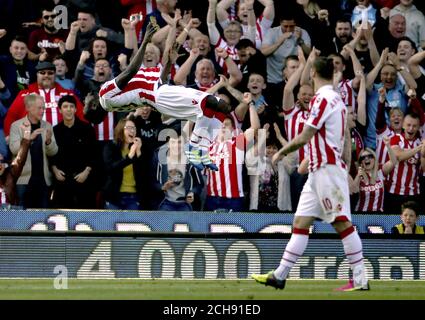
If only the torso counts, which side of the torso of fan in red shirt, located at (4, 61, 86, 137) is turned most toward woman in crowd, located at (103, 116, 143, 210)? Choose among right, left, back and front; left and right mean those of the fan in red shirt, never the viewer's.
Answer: left

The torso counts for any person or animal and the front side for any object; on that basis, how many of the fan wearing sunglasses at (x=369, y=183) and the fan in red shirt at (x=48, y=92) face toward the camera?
2

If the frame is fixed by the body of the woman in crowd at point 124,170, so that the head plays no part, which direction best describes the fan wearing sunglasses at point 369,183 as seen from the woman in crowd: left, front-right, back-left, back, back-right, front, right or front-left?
front-left

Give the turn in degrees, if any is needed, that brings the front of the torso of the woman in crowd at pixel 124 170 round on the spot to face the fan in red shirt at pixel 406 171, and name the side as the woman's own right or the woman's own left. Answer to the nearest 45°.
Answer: approximately 45° to the woman's own left

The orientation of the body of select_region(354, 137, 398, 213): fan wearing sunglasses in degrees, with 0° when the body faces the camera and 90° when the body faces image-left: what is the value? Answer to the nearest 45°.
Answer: approximately 0°

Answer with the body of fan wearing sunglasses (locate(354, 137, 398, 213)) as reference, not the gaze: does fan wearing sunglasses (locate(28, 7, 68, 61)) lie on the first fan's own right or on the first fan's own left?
on the first fan's own right

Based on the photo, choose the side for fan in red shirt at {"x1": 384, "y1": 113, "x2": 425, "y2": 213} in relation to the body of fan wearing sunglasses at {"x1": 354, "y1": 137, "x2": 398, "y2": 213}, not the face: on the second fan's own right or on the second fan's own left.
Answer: on the second fan's own left

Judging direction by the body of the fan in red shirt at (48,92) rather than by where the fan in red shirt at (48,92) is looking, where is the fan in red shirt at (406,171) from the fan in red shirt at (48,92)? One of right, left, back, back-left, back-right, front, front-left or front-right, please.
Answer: left

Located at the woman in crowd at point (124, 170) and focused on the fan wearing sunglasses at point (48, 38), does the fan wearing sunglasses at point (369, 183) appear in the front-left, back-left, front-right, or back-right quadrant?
back-right

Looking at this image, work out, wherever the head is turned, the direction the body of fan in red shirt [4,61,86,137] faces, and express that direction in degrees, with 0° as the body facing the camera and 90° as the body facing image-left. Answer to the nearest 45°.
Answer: approximately 0°

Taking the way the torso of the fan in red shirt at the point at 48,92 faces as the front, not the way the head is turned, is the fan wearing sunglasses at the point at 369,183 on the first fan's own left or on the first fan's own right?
on the first fan's own left
